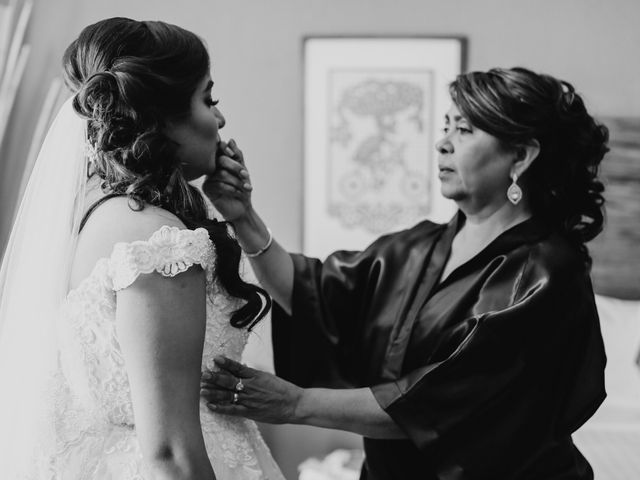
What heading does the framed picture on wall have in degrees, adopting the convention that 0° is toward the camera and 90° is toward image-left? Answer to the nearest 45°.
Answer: approximately 0°

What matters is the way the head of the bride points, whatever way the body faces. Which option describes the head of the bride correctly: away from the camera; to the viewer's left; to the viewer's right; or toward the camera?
to the viewer's right

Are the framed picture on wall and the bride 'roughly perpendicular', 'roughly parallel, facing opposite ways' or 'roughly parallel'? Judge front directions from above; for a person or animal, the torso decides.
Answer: roughly perpendicular

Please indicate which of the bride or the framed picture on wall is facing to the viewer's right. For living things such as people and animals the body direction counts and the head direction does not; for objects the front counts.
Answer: the bride

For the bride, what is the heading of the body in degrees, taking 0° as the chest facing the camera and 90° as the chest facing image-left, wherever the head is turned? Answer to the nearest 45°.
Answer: approximately 270°

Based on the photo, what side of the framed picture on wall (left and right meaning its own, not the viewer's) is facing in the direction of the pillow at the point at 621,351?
left

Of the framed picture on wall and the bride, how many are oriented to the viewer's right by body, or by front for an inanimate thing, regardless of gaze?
1

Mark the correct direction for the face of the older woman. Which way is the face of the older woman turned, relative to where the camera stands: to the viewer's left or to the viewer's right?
to the viewer's left
